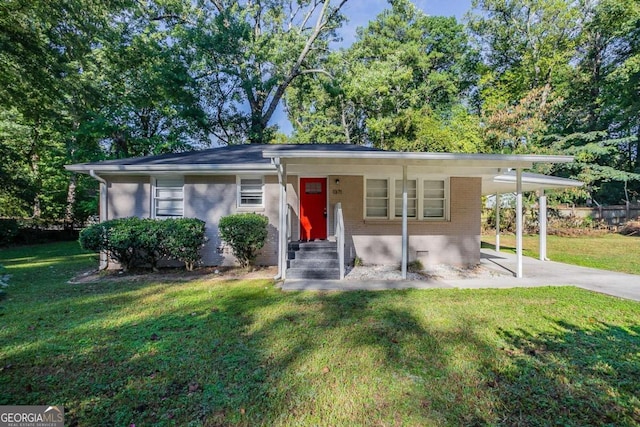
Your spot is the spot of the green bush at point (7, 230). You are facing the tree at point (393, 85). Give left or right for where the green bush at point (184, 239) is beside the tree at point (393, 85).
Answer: right

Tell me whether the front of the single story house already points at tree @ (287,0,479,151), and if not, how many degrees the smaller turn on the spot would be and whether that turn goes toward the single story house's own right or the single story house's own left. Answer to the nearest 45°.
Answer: approximately 180°

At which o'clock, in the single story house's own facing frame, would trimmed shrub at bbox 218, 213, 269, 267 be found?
The trimmed shrub is roughly at 2 o'clock from the single story house.

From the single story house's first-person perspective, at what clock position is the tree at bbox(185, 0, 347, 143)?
The tree is roughly at 5 o'clock from the single story house.

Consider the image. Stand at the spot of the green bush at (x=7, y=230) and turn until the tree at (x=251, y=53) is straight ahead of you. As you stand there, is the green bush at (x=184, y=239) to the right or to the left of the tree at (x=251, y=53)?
right

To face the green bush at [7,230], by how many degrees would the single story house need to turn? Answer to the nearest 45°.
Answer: approximately 90° to its right

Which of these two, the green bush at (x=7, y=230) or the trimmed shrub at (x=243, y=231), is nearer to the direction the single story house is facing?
the trimmed shrub

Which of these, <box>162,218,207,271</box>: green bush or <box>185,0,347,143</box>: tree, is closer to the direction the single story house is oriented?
the green bush

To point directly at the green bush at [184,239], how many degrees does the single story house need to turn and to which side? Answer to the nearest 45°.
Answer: approximately 90° to its right

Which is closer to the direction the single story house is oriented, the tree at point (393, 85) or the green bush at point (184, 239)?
the green bush

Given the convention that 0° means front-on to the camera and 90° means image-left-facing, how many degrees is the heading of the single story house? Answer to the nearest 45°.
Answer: approximately 0°
